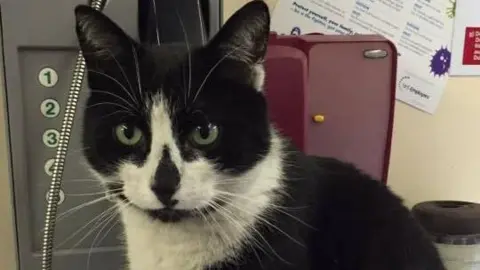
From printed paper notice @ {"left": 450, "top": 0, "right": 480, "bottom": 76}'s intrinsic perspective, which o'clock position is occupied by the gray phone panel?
The gray phone panel is roughly at 1 o'clock from the printed paper notice.

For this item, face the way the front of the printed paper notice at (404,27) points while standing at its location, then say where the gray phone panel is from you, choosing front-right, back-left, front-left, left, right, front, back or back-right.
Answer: front-right

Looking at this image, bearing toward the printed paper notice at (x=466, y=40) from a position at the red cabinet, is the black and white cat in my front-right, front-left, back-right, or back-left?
back-right

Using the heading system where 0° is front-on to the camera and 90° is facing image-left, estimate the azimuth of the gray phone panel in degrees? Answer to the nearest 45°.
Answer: approximately 0°

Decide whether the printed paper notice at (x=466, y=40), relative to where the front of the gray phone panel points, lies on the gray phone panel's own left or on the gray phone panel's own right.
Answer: on the gray phone panel's own left

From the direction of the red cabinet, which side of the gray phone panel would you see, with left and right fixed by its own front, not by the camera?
left

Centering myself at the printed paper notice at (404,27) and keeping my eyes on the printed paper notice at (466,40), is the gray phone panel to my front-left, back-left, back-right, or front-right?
back-right
